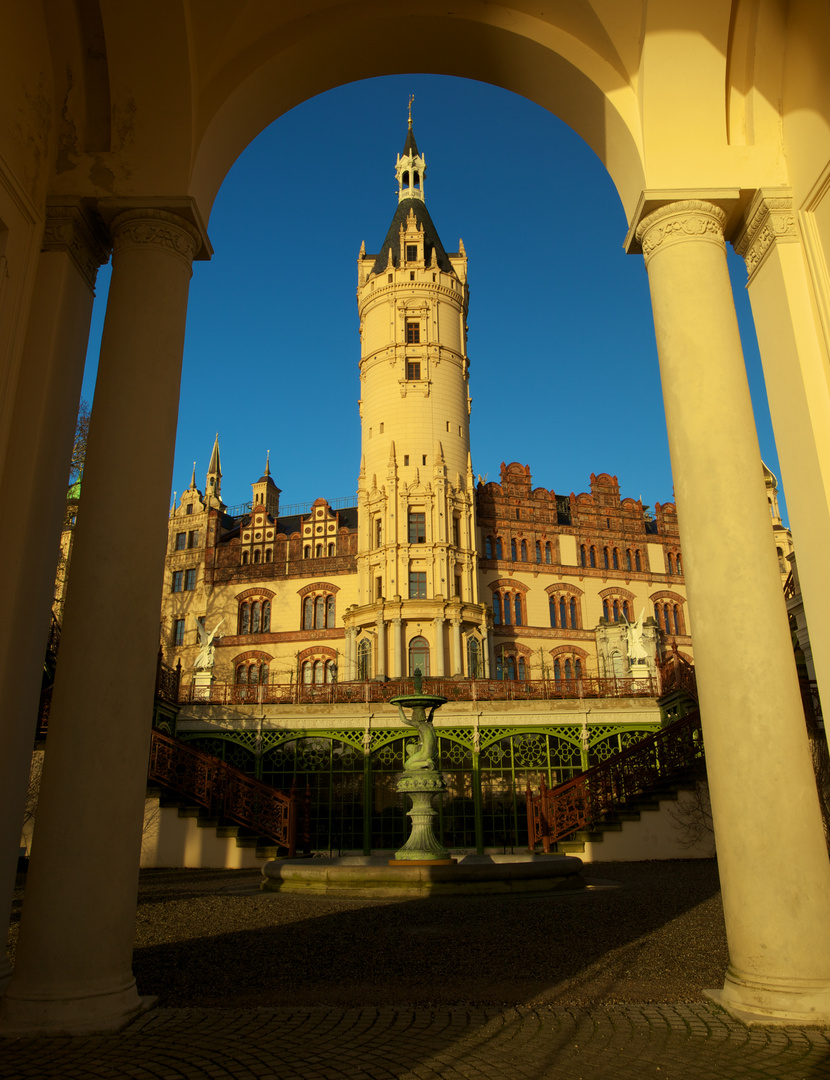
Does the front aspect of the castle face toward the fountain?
yes

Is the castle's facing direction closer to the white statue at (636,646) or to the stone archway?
the stone archway

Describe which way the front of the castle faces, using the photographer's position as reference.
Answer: facing the viewer

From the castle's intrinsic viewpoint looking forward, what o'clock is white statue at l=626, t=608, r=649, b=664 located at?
The white statue is roughly at 10 o'clock from the castle.

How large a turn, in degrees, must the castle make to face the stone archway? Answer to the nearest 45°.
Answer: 0° — it already faces it
